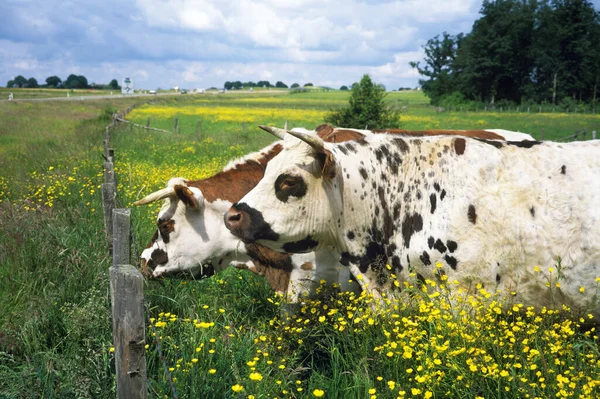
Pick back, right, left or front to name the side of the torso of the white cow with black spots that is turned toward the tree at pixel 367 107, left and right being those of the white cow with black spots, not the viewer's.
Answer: right

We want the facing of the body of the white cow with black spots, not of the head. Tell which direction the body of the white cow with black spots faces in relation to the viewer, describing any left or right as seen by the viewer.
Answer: facing to the left of the viewer

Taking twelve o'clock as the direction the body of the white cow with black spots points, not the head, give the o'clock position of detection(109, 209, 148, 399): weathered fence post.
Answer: The weathered fence post is roughly at 10 o'clock from the white cow with black spots.

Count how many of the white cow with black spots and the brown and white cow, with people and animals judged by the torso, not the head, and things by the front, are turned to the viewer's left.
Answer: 2

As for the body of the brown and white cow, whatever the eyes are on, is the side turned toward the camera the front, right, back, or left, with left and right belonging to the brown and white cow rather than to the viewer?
left

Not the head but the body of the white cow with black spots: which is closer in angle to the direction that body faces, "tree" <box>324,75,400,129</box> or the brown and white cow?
the brown and white cow

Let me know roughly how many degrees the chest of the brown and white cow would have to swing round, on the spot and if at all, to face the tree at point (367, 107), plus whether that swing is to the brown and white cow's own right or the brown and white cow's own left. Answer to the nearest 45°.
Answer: approximately 90° to the brown and white cow's own right

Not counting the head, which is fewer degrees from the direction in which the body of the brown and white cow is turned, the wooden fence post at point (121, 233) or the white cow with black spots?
the wooden fence post

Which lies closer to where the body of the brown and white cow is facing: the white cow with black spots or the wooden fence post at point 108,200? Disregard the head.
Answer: the wooden fence post

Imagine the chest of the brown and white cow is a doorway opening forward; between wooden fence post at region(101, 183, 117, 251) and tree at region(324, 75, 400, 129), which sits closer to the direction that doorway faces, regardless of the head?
the wooden fence post
